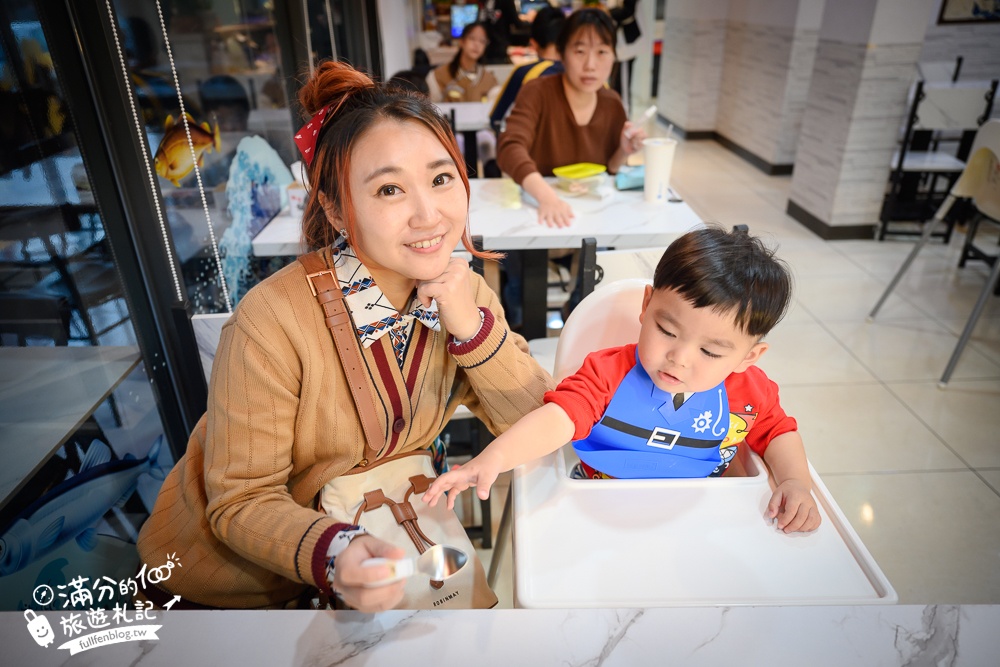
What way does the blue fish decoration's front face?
to the viewer's left

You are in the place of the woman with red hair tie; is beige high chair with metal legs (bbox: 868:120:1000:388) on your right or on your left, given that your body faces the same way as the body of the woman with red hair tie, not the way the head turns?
on your left

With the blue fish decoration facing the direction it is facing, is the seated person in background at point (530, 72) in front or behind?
behind

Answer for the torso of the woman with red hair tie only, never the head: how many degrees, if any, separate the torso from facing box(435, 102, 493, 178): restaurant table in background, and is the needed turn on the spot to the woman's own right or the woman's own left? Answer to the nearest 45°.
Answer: approximately 135° to the woman's own left

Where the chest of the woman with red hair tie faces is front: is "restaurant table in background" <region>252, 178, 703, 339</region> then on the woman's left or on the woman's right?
on the woman's left

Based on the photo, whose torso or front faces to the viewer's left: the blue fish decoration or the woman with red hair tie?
the blue fish decoration

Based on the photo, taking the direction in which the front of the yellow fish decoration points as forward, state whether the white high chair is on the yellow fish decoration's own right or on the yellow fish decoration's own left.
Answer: on the yellow fish decoration's own left

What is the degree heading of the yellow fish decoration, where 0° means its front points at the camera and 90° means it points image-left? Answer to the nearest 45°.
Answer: approximately 90°
